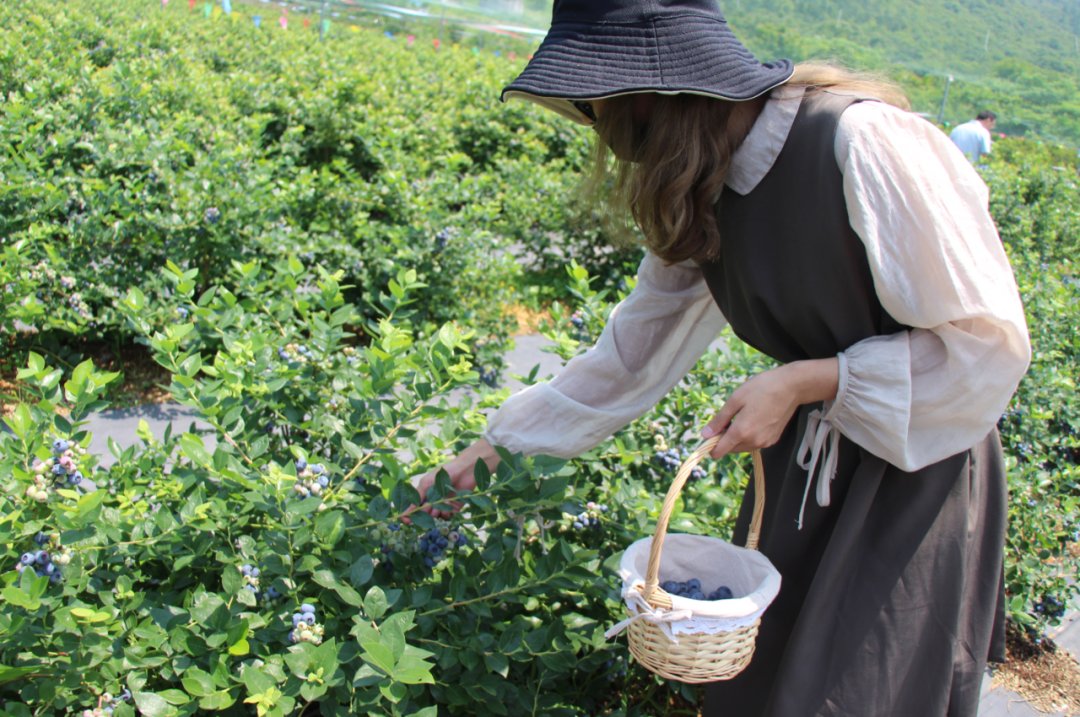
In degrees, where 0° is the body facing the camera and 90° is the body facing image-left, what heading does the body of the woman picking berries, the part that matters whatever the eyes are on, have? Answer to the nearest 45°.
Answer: approximately 45°

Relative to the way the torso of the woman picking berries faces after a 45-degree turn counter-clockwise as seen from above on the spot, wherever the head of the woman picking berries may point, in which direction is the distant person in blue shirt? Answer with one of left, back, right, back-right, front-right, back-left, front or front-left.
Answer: back
